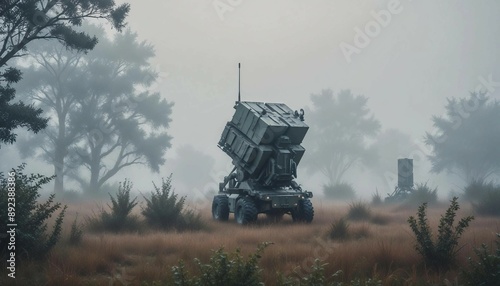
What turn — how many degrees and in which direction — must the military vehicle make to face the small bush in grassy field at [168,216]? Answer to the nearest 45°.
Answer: approximately 90° to its right

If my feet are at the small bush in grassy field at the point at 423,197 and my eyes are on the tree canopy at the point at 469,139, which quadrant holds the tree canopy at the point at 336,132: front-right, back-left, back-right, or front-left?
front-left

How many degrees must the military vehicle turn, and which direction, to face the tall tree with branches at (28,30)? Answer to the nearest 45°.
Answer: approximately 90° to its right

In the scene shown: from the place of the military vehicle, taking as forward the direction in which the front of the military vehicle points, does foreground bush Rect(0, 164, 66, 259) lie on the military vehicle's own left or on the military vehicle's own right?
on the military vehicle's own right

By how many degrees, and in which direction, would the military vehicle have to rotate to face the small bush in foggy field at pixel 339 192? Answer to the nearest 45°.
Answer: approximately 135° to its left

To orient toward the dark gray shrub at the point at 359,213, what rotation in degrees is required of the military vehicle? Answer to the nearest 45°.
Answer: approximately 45° to its left

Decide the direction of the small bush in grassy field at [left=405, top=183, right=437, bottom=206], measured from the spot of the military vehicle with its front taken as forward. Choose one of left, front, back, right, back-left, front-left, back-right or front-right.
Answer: left

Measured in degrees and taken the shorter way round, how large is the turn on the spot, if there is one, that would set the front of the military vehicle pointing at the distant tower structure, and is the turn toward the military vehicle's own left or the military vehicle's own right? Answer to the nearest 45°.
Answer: approximately 90° to the military vehicle's own left

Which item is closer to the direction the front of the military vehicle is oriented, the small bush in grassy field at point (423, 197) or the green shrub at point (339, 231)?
the green shrub

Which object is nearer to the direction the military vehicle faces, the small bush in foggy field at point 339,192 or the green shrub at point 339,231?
the green shrub
